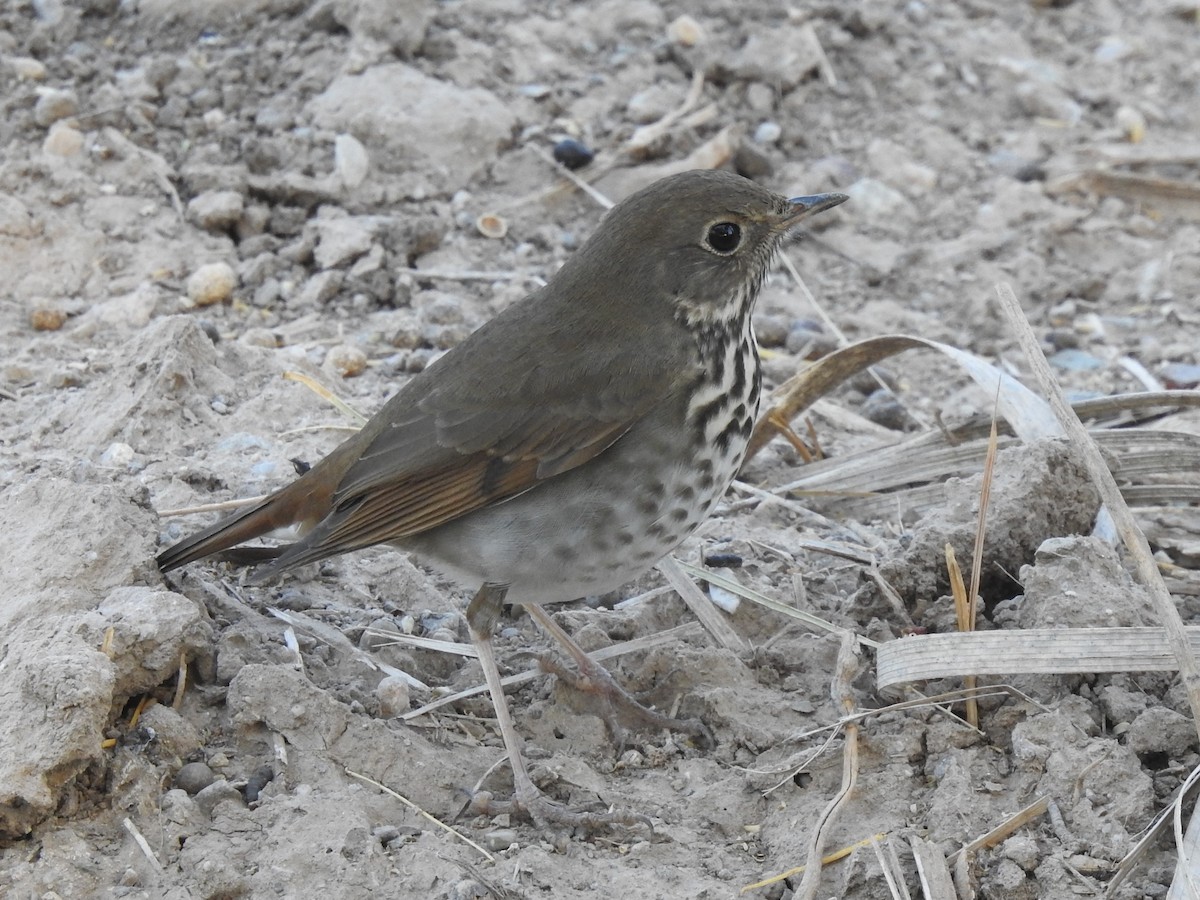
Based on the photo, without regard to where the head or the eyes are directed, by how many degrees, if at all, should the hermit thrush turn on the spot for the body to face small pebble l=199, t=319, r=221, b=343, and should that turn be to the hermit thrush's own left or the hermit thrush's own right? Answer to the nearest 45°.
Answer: approximately 135° to the hermit thrush's own left

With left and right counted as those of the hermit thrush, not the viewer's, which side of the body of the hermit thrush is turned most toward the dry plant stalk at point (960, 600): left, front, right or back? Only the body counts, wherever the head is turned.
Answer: front

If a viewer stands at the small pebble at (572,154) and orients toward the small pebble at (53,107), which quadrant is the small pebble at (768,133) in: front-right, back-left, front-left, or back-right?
back-right

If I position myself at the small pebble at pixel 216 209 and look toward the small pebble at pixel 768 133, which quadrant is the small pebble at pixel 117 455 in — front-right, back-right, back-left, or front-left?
back-right

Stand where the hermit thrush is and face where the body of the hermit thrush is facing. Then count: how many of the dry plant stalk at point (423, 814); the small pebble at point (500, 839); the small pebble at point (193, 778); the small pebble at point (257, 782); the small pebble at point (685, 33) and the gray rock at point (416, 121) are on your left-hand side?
2

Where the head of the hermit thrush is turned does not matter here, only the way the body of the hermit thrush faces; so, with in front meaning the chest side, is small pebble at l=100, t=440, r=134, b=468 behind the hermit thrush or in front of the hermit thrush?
behind

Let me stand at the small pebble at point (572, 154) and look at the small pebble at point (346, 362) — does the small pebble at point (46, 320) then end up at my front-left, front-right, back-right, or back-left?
front-right

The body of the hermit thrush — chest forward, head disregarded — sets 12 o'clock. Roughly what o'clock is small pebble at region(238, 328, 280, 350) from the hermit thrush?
The small pebble is roughly at 8 o'clock from the hermit thrush.

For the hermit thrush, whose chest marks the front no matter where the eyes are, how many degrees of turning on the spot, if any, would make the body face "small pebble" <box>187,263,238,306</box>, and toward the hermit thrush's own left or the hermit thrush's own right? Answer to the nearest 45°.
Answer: approximately 135° to the hermit thrush's own left

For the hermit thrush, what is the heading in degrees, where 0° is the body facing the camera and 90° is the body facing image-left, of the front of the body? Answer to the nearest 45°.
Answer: approximately 270°

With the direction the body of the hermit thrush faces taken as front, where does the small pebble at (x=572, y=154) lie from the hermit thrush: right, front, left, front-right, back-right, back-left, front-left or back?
left
